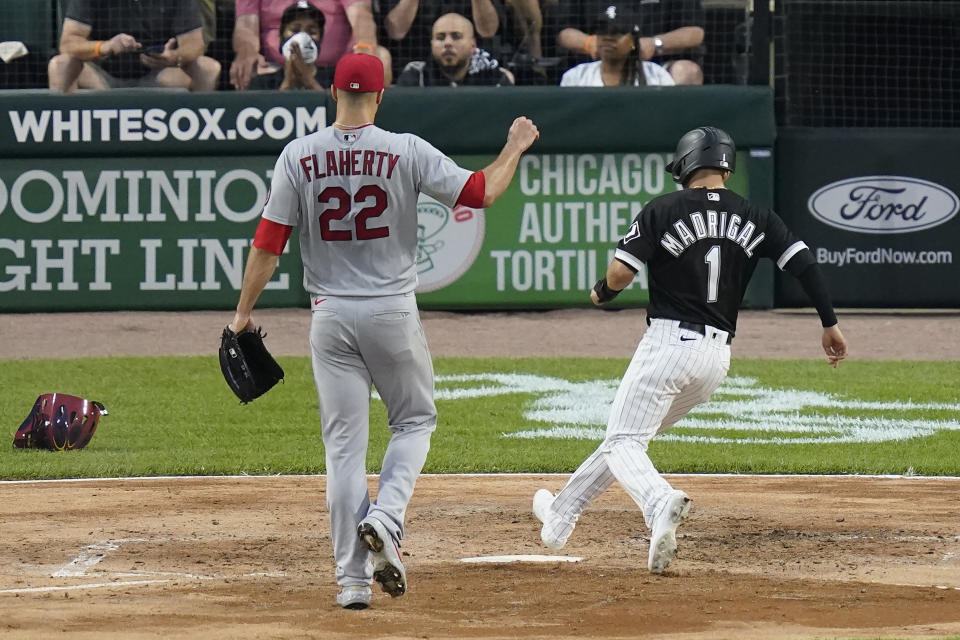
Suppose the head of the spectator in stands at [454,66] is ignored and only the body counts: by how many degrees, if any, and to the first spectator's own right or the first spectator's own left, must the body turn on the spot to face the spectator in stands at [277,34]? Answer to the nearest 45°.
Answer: approximately 90° to the first spectator's own right

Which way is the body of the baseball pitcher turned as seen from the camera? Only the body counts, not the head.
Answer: away from the camera

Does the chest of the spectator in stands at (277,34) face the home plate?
yes

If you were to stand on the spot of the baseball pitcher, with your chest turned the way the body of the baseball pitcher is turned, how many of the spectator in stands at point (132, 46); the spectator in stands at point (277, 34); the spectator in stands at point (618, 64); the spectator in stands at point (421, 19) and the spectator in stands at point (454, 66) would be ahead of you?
5

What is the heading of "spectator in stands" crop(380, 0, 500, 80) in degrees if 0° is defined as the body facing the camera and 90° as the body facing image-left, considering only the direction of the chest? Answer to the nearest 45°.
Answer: approximately 0°

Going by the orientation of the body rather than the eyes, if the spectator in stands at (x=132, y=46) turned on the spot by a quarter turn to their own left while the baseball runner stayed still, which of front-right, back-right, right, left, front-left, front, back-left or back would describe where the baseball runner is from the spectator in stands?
right

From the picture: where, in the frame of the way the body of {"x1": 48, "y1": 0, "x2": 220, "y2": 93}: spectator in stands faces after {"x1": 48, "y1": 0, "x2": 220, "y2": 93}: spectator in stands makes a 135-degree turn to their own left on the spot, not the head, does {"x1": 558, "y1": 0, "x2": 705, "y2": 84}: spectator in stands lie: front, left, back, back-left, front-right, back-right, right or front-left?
front-right
